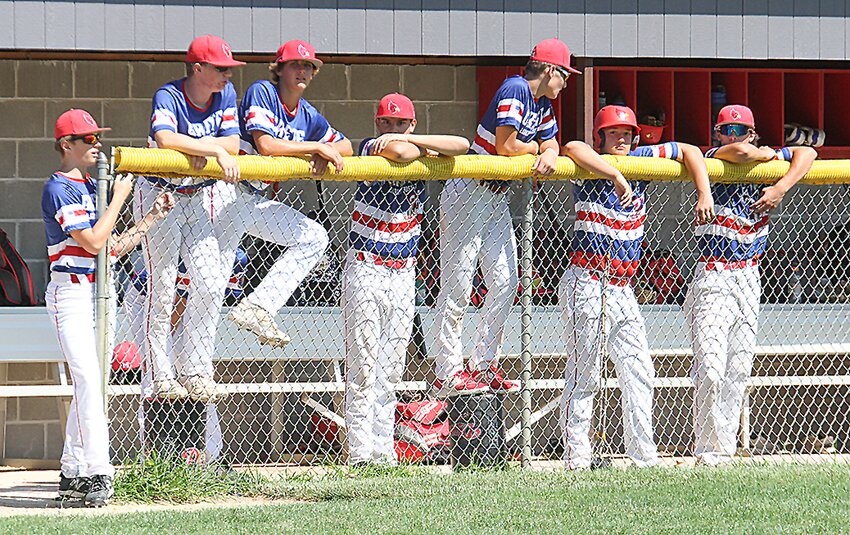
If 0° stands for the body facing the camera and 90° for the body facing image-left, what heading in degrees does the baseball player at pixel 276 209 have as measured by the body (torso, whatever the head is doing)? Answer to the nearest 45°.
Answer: approximately 315°

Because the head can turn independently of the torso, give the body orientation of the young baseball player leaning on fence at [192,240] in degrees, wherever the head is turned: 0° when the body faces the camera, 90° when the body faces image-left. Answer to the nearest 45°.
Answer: approximately 315°

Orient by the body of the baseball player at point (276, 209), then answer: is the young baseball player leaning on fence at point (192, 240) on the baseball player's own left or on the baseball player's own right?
on the baseball player's own right

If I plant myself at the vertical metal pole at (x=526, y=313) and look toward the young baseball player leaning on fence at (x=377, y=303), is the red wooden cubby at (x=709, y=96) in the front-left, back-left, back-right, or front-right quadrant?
back-right

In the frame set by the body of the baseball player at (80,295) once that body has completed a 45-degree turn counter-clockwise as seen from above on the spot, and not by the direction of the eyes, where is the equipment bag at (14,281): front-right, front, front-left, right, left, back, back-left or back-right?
left

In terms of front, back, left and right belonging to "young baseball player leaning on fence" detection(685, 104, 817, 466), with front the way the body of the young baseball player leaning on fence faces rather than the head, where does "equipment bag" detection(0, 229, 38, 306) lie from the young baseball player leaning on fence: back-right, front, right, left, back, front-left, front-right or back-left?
right

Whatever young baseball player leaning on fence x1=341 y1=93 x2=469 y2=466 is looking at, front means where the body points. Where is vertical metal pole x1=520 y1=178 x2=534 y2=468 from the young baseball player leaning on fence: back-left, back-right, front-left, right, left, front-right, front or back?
left
